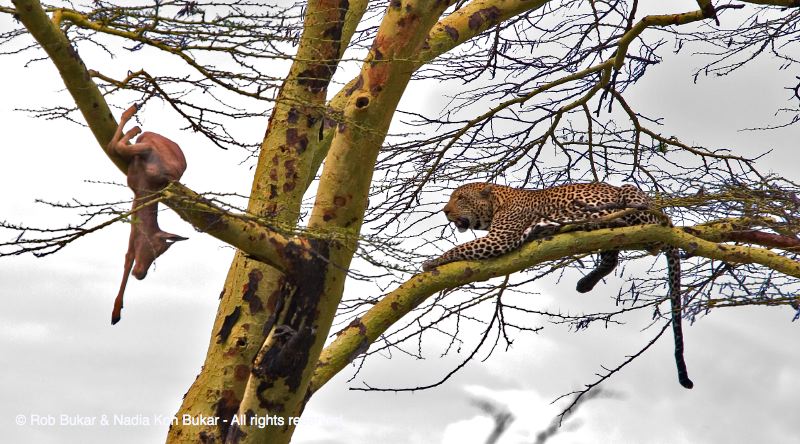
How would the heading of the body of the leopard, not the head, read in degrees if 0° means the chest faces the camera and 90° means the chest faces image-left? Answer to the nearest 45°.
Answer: approximately 90°
